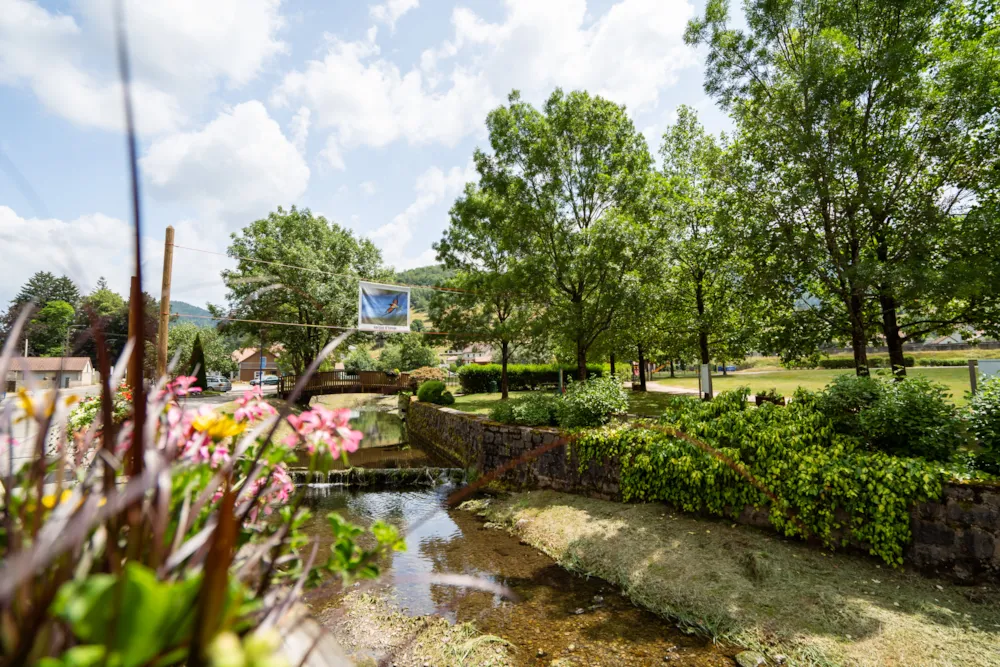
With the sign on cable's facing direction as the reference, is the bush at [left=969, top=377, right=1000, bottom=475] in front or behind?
in front

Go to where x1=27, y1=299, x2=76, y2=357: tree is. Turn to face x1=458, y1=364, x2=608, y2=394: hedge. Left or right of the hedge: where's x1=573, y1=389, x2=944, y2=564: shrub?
right

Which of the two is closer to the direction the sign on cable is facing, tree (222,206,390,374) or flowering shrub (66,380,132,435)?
the flowering shrub

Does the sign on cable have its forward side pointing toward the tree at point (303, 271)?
no

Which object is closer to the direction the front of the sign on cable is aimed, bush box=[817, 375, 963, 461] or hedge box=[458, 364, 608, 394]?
the bush

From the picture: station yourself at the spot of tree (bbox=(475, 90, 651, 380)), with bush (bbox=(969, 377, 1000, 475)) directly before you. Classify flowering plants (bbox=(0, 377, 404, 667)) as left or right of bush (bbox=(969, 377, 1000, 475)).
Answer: right

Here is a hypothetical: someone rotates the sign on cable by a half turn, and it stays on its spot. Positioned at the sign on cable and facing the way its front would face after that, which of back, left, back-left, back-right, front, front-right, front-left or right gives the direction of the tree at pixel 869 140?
back-right

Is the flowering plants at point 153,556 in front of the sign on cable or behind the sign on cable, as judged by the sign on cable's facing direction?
in front

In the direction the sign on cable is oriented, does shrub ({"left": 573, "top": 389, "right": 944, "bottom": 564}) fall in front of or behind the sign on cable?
in front

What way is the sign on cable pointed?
toward the camera

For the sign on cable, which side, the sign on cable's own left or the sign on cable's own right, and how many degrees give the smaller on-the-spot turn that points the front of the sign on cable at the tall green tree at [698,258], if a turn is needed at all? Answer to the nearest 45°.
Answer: approximately 90° to the sign on cable's own left
